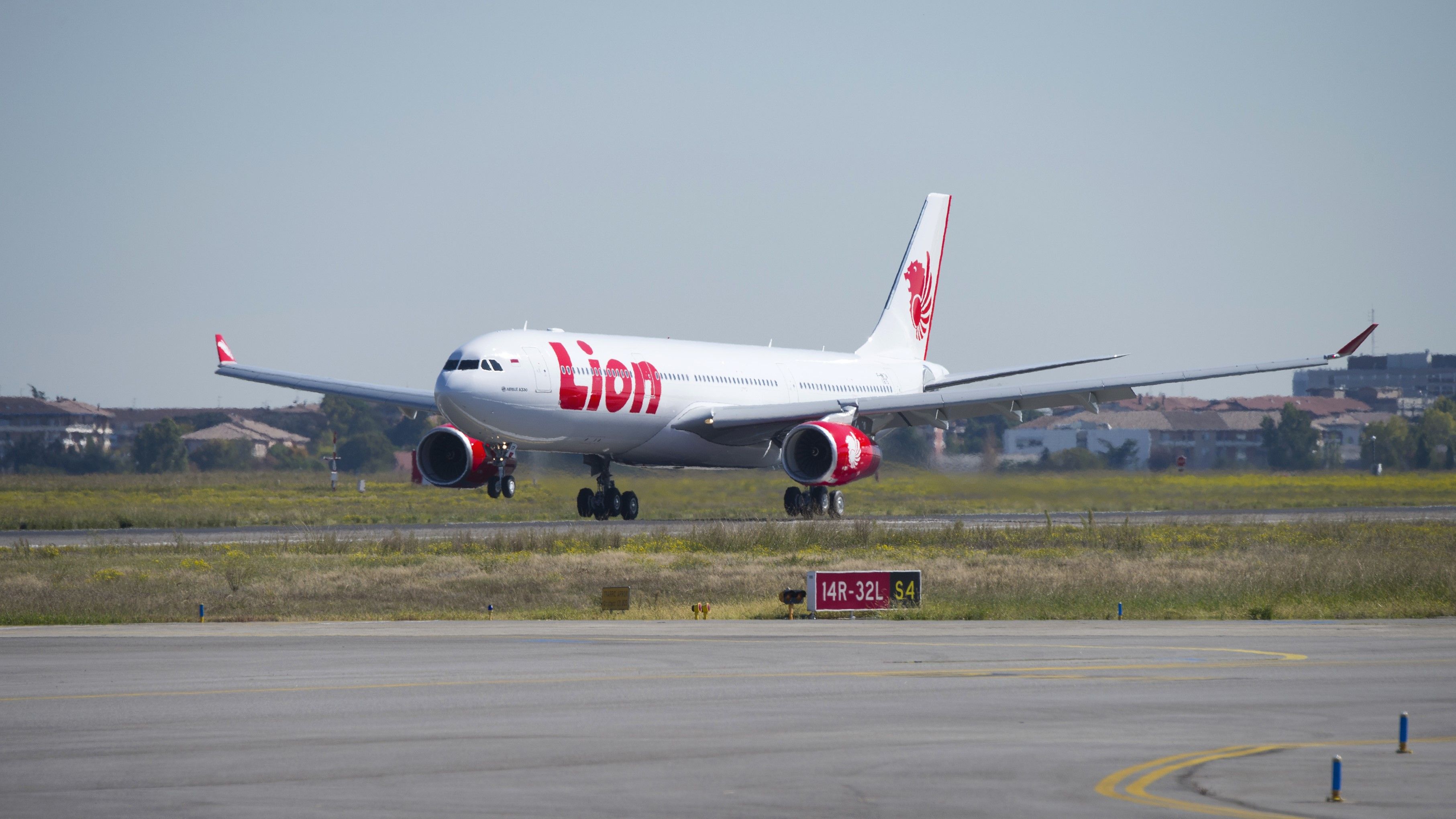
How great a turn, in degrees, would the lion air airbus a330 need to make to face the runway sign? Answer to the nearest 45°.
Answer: approximately 45° to its left

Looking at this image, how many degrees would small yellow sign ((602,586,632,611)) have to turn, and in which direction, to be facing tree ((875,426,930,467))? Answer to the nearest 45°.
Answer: approximately 180°

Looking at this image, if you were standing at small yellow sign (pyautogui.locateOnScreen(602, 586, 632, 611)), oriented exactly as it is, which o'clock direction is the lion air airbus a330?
The lion air airbus a330 is roughly at 6 o'clock from the small yellow sign.

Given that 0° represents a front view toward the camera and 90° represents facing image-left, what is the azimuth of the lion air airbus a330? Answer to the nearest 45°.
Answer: approximately 45°

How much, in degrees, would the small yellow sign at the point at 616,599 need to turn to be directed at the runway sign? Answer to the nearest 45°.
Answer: approximately 90° to its left

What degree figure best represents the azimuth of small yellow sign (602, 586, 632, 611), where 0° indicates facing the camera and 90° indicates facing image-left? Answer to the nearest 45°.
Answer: approximately 0°
